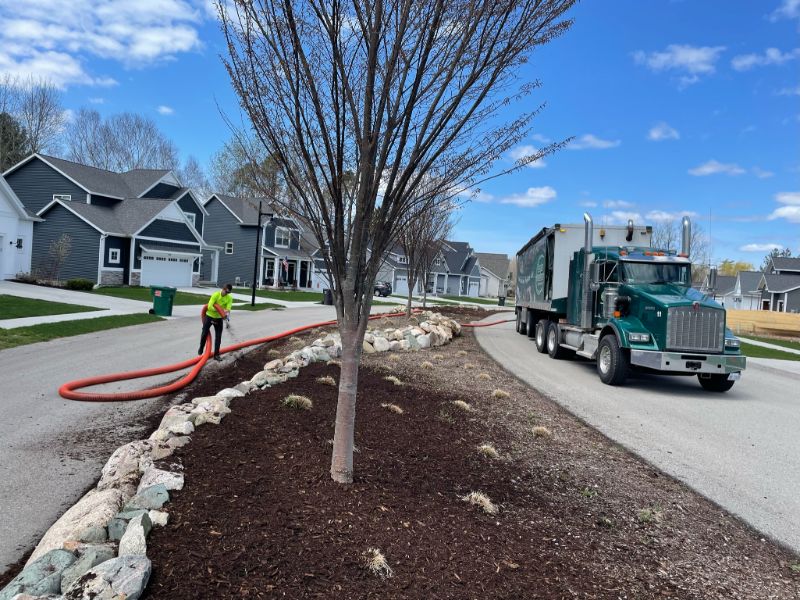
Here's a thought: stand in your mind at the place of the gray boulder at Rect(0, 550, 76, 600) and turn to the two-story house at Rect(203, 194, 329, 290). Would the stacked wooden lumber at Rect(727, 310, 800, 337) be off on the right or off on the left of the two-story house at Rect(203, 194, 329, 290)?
right

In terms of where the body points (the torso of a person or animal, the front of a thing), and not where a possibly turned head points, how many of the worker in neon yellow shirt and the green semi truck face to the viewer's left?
0

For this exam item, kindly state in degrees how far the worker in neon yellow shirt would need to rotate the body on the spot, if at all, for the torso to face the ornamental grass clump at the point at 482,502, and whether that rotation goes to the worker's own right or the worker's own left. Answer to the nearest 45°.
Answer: approximately 45° to the worker's own right

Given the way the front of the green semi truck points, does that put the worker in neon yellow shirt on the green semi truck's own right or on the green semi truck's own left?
on the green semi truck's own right

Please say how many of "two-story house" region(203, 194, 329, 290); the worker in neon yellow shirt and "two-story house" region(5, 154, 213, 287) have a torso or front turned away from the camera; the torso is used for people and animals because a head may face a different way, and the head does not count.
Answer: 0

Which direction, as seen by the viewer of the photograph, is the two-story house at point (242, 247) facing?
facing the viewer and to the right of the viewer

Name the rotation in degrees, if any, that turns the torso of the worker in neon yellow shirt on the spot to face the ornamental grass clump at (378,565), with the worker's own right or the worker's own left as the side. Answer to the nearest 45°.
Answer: approximately 45° to the worker's own right

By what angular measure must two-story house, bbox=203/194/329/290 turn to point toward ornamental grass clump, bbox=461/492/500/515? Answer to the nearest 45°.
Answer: approximately 45° to its right

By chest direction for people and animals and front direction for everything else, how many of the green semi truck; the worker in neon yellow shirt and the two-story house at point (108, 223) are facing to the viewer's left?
0

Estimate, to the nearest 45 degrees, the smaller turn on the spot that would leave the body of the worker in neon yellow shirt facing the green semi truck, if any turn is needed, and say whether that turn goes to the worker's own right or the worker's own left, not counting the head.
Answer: approximately 45° to the worker's own left

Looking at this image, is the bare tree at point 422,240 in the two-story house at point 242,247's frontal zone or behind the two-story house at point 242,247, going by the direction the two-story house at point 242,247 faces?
frontal zone

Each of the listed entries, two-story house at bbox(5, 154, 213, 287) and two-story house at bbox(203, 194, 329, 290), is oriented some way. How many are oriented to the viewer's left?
0

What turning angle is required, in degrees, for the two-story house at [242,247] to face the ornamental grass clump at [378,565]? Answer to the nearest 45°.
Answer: approximately 45° to its right

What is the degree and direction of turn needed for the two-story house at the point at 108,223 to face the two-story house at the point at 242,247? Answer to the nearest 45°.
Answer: approximately 90° to its left
